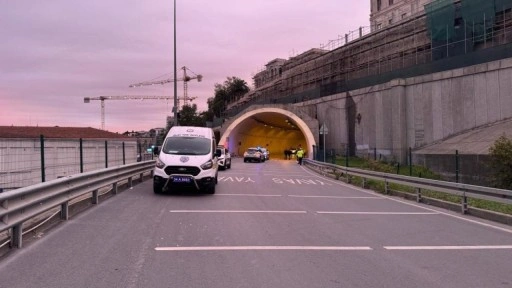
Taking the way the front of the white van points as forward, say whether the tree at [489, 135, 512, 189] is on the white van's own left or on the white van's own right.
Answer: on the white van's own left

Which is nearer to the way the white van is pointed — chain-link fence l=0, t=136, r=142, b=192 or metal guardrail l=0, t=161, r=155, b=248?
the metal guardrail

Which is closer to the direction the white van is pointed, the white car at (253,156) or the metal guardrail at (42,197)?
the metal guardrail

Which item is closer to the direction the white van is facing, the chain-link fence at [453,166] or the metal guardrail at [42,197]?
the metal guardrail

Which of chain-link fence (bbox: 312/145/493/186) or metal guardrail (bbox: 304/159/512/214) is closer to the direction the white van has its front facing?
the metal guardrail

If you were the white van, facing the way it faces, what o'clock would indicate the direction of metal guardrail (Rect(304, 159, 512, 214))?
The metal guardrail is roughly at 10 o'clock from the white van.

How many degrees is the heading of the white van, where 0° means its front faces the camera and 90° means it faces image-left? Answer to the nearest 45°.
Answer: approximately 0°

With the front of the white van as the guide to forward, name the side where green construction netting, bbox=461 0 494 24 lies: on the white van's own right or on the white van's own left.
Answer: on the white van's own left

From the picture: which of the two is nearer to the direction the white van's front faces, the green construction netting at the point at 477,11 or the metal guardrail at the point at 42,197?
the metal guardrail
